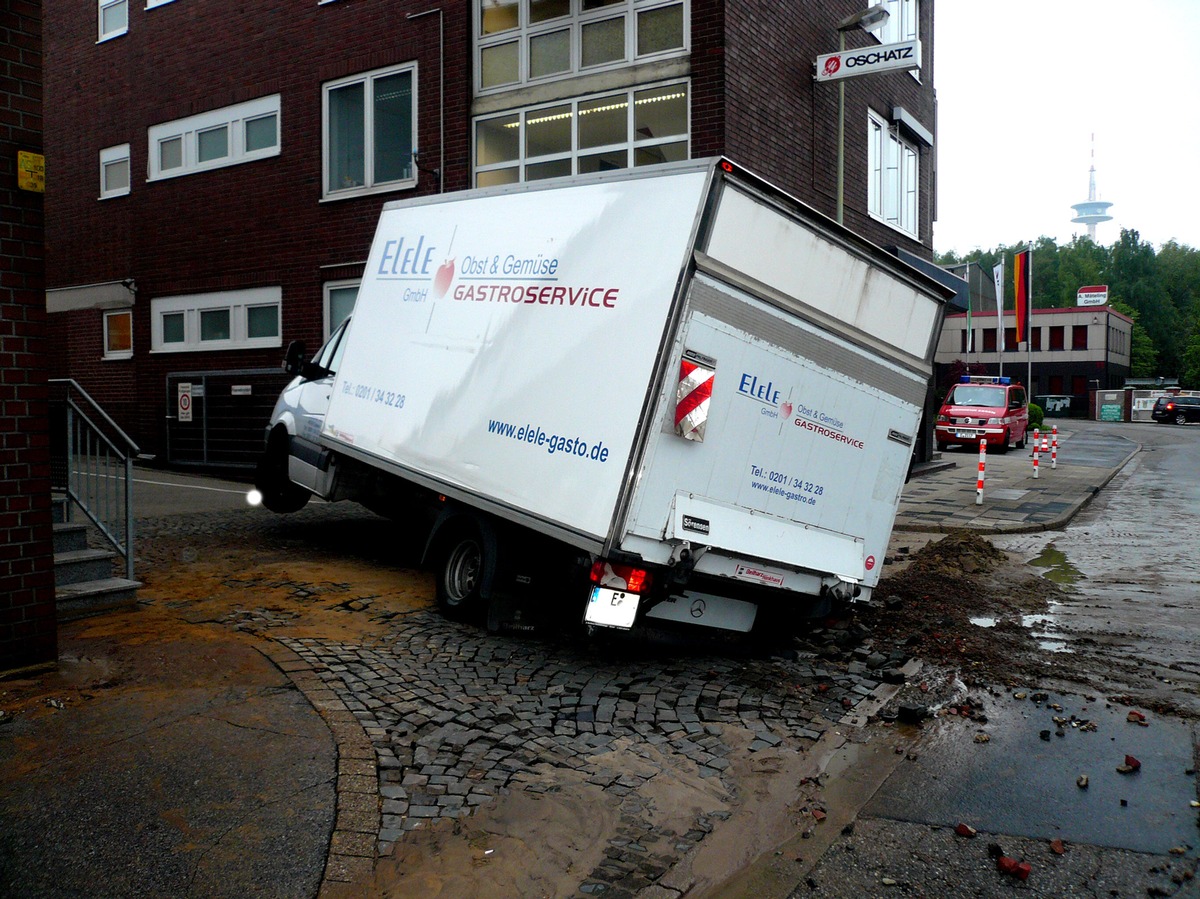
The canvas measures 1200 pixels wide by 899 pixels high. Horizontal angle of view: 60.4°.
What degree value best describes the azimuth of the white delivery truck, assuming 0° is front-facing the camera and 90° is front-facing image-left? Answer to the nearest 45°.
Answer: approximately 135°

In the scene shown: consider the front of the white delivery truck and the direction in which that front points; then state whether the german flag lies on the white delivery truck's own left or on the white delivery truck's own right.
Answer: on the white delivery truck's own right

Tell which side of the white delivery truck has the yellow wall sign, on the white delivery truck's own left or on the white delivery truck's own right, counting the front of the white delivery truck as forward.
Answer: on the white delivery truck's own left

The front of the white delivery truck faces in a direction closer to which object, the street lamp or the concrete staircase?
the concrete staircase

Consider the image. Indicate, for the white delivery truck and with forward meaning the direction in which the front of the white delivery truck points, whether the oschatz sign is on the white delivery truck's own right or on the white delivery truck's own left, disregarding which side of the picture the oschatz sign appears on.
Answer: on the white delivery truck's own right

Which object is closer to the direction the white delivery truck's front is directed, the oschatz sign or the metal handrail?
the metal handrail

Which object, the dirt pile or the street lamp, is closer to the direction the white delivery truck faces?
the street lamp

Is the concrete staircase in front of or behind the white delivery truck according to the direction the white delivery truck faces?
in front
